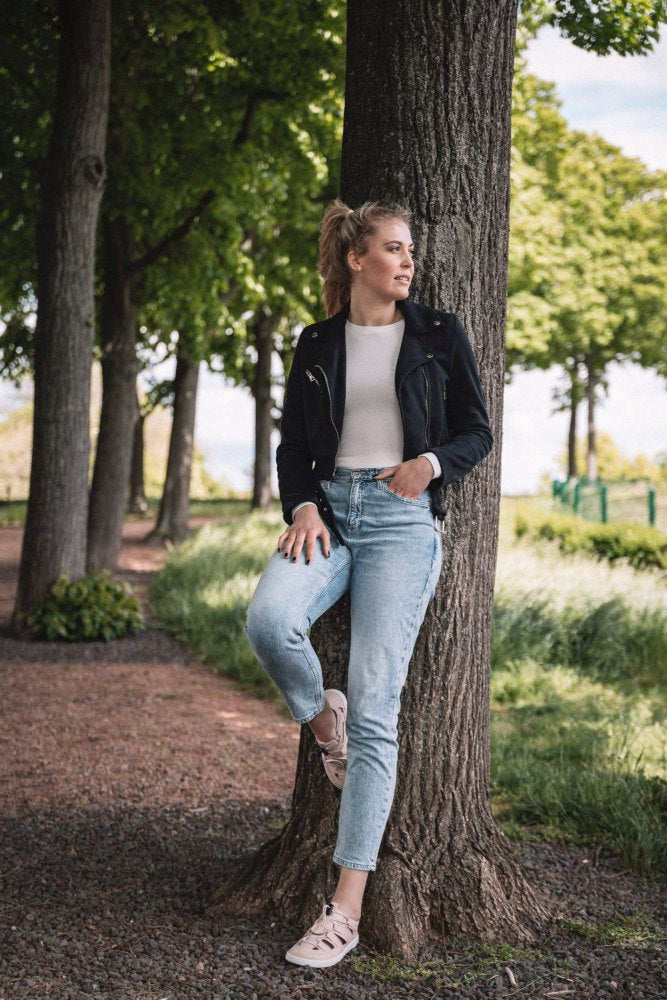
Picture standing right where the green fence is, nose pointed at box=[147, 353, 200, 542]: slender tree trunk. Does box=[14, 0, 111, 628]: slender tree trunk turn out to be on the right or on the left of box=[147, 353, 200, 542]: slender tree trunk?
left

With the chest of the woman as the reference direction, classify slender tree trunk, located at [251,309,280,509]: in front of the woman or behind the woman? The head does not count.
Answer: behind

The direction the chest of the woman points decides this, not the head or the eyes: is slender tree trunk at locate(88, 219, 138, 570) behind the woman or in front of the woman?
behind

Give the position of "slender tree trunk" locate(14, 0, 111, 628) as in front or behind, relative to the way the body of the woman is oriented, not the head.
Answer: behind

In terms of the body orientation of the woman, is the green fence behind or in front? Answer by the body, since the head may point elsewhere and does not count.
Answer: behind

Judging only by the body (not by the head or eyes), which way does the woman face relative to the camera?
toward the camera

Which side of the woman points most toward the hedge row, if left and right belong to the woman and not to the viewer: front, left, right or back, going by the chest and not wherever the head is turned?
back

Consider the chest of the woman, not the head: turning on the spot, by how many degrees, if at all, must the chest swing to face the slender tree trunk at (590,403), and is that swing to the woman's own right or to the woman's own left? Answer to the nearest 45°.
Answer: approximately 180°

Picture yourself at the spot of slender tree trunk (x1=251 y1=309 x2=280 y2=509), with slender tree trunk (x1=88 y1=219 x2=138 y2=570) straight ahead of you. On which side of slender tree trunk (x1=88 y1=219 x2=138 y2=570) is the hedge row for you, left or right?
left

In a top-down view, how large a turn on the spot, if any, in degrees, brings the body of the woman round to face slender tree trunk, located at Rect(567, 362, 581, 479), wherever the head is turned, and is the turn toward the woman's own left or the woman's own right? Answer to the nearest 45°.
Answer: approximately 180°
